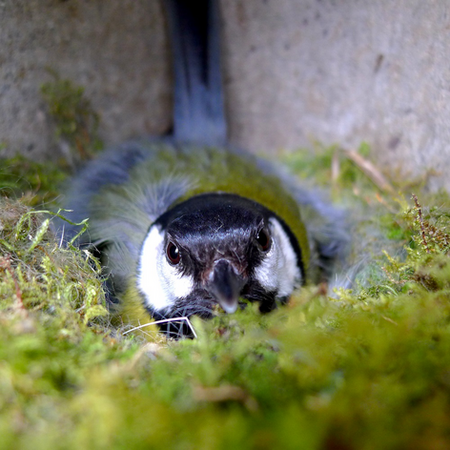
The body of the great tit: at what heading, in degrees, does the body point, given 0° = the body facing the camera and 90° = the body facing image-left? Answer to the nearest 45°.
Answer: approximately 0°
